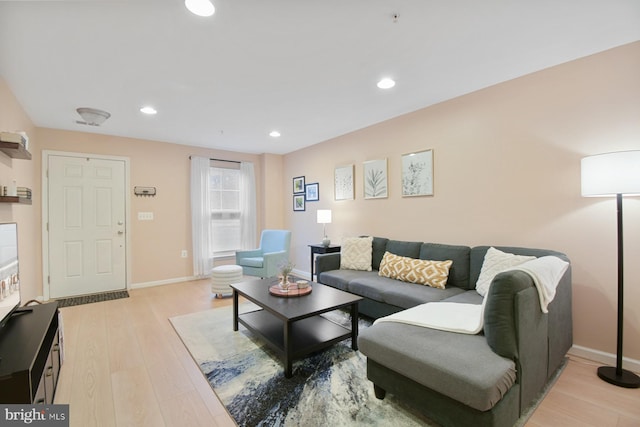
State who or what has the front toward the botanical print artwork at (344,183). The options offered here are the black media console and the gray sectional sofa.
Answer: the black media console

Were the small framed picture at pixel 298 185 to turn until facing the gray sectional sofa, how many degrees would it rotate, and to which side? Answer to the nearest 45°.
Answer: approximately 45° to its left

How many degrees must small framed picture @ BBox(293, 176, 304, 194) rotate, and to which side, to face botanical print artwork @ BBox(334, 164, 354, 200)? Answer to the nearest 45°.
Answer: approximately 90° to its left

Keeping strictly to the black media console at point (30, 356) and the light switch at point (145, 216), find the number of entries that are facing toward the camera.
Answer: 1

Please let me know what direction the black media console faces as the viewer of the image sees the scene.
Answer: facing to the right of the viewer

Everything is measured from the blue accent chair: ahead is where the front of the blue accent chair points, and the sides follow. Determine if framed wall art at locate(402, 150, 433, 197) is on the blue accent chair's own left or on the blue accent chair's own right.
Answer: on the blue accent chair's own left

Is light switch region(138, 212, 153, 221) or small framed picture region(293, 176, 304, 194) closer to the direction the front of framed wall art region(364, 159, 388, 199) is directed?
the light switch

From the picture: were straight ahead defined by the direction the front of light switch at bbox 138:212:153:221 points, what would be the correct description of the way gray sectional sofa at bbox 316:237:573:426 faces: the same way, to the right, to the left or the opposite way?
to the right

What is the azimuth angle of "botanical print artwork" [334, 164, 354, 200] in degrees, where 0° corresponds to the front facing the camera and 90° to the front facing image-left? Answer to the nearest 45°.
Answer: approximately 45°
